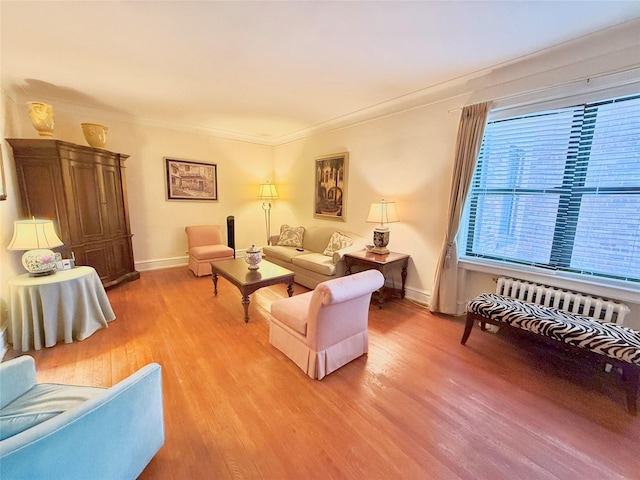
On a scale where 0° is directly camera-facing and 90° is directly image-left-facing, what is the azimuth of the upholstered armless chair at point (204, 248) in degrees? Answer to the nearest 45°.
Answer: approximately 315°

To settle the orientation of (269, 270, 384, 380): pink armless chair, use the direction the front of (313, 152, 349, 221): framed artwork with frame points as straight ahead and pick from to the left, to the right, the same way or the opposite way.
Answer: to the right

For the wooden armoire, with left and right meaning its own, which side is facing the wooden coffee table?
front

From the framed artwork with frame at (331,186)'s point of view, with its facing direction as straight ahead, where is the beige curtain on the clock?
The beige curtain is roughly at 9 o'clock from the framed artwork with frame.

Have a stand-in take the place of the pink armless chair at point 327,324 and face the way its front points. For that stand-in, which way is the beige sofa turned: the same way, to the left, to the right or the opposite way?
to the left

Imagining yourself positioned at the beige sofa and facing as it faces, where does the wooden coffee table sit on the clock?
The wooden coffee table is roughly at 12 o'clock from the beige sofa.

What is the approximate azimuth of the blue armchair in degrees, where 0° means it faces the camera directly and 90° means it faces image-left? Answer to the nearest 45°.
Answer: approximately 225°

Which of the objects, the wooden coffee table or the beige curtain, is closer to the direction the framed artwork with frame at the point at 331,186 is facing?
the wooden coffee table

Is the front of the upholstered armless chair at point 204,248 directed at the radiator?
yes

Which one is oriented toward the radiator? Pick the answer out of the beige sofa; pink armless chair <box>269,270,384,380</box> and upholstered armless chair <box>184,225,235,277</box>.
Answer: the upholstered armless chair

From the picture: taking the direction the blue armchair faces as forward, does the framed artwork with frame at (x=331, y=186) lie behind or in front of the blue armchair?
in front

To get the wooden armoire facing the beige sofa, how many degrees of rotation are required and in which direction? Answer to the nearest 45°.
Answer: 0° — it already faces it

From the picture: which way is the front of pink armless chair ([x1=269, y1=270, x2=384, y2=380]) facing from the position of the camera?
facing away from the viewer and to the left of the viewer
